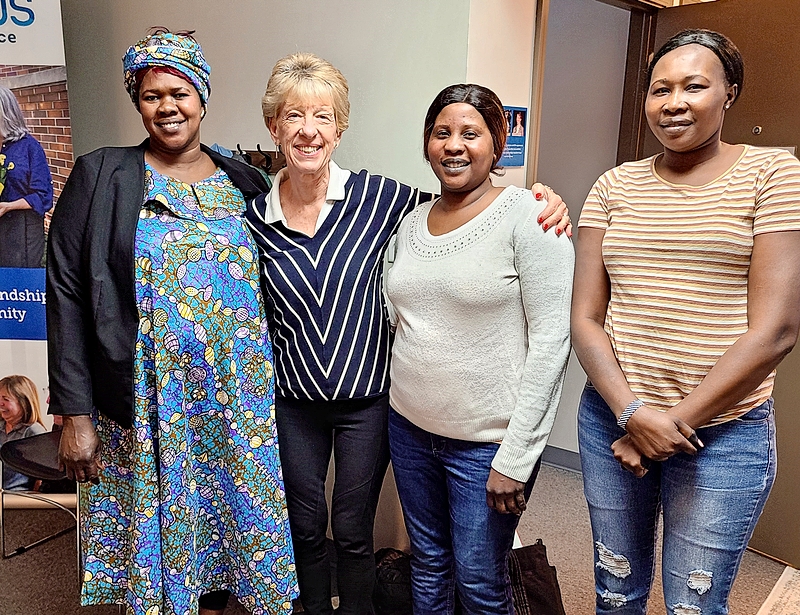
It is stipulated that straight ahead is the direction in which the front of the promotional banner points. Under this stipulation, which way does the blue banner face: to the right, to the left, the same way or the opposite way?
the same way

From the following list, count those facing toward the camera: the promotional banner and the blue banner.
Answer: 2

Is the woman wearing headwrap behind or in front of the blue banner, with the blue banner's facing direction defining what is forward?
in front

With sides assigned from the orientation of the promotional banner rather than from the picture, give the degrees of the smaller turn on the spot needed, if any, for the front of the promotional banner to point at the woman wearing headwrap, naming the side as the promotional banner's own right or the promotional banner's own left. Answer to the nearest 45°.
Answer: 0° — it already faces them

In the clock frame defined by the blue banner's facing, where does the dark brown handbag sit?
The dark brown handbag is roughly at 11 o'clock from the blue banner.

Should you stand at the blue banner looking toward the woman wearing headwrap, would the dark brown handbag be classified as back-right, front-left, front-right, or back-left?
front-left

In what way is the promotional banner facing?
toward the camera

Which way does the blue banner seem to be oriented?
toward the camera

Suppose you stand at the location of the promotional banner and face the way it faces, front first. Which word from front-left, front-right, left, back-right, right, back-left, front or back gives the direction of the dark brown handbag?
front-left

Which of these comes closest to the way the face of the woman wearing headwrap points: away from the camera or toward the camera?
toward the camera
